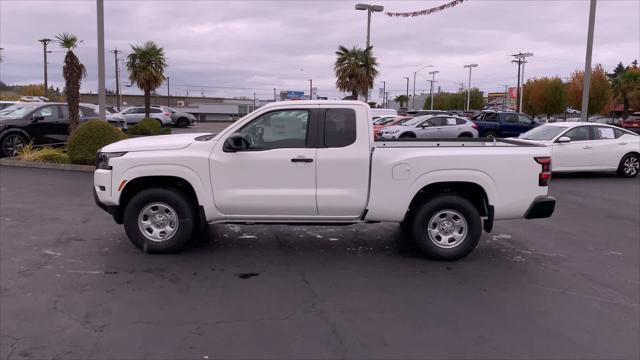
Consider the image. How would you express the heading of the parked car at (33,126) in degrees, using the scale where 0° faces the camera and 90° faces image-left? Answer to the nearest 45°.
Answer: approximately 45°

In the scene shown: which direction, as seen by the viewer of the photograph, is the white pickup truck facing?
facing to the left of the viewer

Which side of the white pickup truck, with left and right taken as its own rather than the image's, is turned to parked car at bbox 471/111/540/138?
right

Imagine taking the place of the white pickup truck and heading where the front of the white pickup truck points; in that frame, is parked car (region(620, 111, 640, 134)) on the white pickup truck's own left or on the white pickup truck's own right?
on the white pickup truck's own right

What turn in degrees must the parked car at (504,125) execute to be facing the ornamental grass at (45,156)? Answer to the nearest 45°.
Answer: approximately 135° to its right

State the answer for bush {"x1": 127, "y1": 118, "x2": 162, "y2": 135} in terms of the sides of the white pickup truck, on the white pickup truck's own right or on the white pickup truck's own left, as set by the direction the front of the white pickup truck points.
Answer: on the white pickup truck's own right

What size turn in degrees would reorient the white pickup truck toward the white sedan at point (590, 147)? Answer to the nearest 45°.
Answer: approximately 135° to its right

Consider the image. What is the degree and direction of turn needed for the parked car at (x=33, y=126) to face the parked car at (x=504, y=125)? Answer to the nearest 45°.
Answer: approximately 135° to its left
